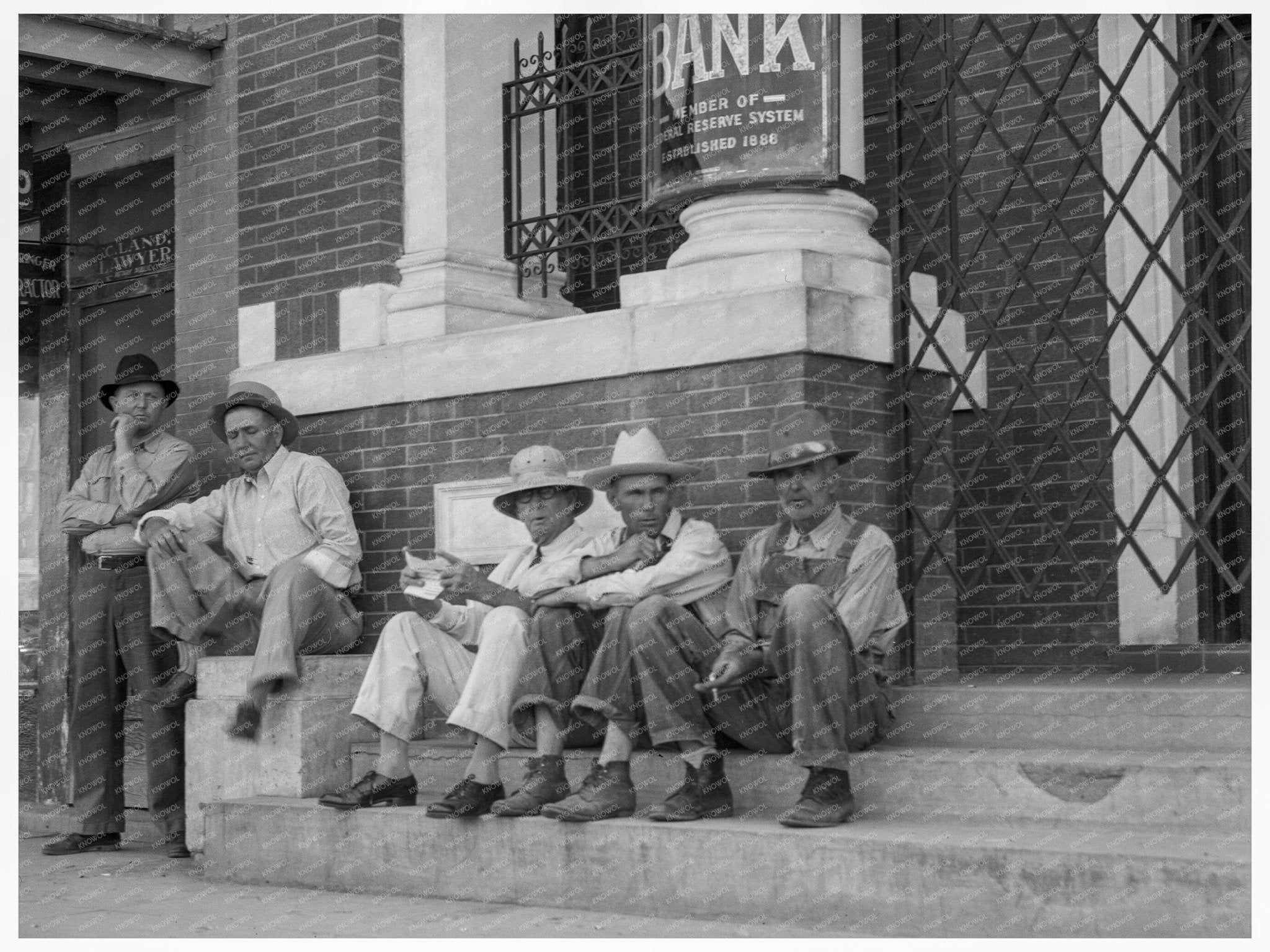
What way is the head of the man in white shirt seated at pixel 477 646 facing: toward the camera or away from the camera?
toward the camera

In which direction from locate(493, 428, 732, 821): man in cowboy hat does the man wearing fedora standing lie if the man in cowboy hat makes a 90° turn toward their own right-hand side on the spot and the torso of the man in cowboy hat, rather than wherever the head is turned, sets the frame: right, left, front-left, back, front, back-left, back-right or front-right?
front

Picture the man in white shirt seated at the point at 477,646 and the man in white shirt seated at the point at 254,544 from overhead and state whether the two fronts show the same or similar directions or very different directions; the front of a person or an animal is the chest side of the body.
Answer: same or similar directions

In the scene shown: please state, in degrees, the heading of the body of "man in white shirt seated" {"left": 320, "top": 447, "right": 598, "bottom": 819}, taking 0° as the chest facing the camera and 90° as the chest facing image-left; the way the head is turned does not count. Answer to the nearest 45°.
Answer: approximately 45°

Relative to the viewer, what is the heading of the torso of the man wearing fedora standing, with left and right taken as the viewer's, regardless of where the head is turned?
facing the viewer

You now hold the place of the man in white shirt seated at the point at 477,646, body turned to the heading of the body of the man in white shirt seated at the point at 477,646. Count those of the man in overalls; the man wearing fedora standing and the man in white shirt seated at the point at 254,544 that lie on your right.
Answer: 2

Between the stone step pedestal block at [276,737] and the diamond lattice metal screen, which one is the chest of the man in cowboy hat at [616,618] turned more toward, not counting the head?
the stone step pedestal block

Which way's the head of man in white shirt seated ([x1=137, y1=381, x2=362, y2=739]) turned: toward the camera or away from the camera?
toward the camera

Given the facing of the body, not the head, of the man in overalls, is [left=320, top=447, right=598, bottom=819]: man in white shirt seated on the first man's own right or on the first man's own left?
on the first man's own right

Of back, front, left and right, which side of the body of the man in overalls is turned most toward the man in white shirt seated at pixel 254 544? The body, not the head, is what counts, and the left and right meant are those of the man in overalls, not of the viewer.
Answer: right

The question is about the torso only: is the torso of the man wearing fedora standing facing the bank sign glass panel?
no

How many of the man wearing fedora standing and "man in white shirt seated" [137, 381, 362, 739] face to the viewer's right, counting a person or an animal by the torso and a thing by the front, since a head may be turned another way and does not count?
0

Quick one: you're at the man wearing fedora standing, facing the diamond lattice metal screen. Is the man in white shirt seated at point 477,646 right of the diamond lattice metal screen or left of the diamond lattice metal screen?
right

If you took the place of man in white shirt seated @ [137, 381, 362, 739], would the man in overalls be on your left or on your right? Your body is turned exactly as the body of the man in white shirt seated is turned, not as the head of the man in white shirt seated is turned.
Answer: on your left

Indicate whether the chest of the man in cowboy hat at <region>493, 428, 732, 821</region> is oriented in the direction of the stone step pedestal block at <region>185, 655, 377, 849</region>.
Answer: no

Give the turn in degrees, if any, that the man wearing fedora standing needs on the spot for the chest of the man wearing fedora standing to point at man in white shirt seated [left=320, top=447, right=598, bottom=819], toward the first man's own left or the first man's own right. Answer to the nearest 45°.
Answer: approximately 45° to the first man's own left

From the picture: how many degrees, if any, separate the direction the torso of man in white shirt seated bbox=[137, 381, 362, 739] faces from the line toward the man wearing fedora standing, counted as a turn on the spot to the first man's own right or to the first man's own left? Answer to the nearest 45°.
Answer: approximately 90° to the first man's own right

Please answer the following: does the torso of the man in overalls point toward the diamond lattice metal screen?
no

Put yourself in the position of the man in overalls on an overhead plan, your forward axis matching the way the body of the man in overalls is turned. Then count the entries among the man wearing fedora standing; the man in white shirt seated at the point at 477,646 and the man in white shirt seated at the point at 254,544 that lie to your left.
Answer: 0

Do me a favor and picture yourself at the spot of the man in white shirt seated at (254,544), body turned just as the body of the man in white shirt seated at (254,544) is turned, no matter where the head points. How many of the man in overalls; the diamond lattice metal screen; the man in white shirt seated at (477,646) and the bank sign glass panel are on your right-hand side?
0
